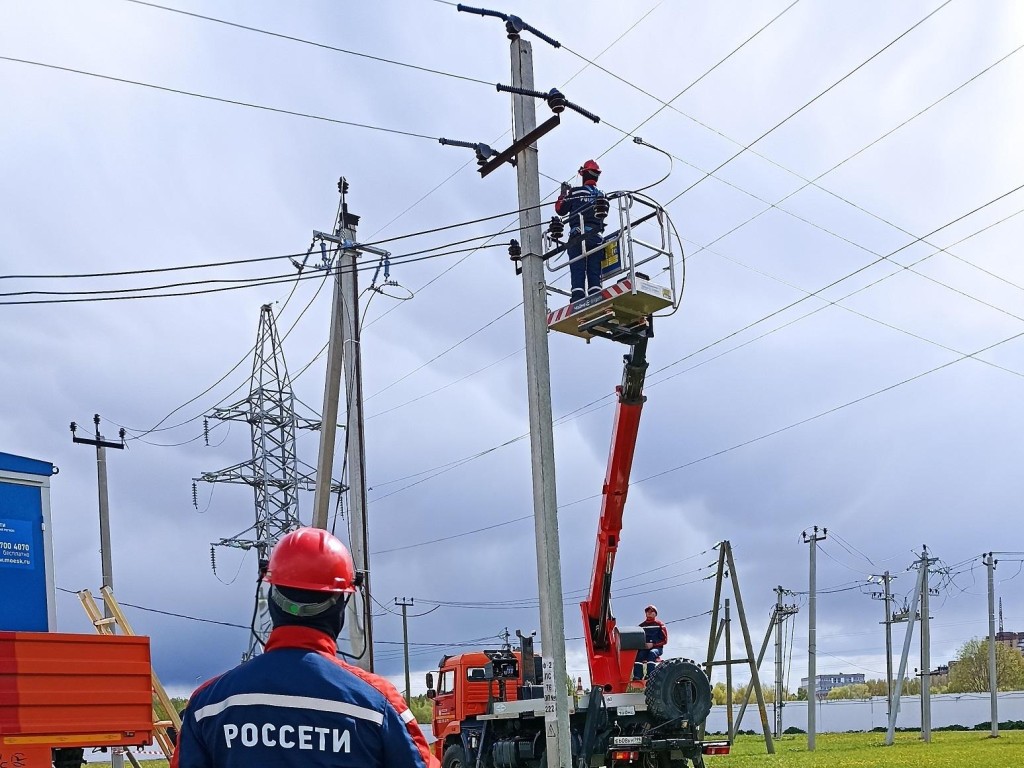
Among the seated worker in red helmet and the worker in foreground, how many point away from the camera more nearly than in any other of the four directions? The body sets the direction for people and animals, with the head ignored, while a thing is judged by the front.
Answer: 1

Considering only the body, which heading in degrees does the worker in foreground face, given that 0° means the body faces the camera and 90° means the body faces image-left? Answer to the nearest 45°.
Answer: approximately 180°

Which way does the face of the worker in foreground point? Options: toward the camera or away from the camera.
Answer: away from the camera

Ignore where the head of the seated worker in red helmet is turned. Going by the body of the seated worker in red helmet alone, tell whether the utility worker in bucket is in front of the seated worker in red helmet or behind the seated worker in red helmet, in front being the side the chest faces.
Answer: in front

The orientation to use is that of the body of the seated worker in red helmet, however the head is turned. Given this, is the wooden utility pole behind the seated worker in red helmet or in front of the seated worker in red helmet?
behind

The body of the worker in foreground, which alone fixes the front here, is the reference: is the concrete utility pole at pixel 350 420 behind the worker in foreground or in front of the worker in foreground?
in front

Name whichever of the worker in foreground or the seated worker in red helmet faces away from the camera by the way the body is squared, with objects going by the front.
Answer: the worker in foreground
